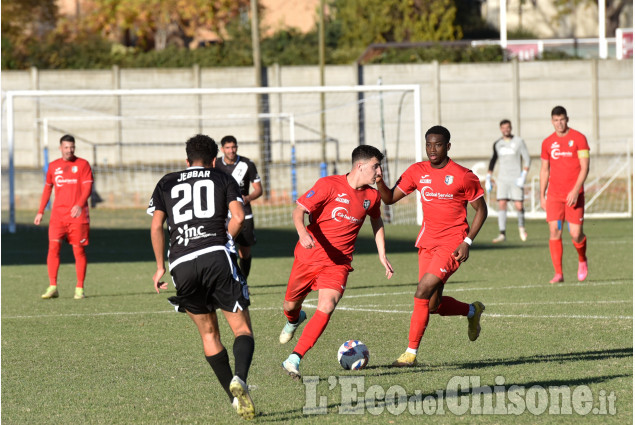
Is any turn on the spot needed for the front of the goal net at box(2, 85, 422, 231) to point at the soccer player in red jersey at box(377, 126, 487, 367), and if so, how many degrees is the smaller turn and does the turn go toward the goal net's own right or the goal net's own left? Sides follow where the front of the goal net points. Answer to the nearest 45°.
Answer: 0° — it already faces them

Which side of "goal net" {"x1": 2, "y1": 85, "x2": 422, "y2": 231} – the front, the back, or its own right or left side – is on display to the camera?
front

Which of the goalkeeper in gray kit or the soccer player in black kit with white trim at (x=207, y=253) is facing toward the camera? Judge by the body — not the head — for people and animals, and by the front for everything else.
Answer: the goalkeeper in gray kit

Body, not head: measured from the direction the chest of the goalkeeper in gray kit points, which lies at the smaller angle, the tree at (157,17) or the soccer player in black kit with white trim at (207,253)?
the soccer player in black kit with white trim

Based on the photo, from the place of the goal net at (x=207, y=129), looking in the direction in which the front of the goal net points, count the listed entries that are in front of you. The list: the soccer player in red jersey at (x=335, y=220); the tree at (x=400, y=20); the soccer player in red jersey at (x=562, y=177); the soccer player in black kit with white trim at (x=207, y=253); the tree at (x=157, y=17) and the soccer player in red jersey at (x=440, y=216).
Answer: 4

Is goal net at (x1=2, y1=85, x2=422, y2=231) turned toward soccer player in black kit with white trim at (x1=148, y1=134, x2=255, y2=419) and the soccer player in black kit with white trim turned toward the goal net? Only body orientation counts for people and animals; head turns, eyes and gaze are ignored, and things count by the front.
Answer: yes

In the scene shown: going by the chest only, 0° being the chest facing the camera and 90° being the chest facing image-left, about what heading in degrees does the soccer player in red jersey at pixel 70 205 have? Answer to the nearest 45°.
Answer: approximately 0°

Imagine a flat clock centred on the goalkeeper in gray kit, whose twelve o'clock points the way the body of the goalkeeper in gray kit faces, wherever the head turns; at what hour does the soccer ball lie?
The soccer ball is roughly at 12 o'clock from the goalkeeper in gray kit.

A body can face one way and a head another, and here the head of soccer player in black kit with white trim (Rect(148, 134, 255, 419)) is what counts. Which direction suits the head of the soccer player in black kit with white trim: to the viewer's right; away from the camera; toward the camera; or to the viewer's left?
away from the camera

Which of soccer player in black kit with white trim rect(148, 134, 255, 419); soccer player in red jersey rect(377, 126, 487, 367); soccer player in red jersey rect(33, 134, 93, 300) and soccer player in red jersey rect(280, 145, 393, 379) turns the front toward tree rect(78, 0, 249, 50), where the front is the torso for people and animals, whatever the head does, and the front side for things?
the soccer player in black kit with white trim

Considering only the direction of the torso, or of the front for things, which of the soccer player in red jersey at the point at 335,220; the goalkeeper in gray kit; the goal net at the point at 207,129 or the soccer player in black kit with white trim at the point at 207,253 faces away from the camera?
the soccer player in black kit with white trim

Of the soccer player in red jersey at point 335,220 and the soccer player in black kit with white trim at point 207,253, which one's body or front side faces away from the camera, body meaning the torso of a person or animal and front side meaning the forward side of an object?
the soccer player in black kit with white trim

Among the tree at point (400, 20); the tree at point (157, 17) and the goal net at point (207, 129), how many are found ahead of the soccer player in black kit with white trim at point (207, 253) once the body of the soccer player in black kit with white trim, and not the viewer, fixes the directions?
3

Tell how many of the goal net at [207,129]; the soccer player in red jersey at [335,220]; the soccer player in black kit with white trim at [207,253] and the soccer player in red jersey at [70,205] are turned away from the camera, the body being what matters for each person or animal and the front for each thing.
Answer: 1

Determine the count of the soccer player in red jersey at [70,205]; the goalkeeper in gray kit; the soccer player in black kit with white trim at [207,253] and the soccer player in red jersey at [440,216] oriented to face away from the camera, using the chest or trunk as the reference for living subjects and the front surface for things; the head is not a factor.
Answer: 1

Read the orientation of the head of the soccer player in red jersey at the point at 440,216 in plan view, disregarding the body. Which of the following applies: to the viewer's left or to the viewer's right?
to the viewer's left

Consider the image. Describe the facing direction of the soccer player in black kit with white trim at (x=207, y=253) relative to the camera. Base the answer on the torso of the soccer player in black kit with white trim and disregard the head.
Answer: away from the camera
